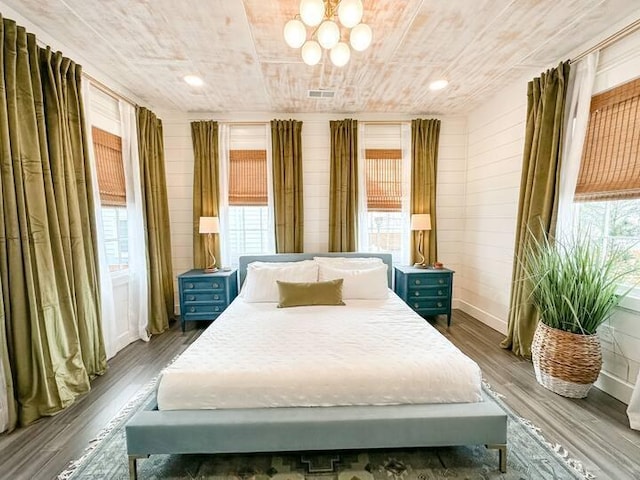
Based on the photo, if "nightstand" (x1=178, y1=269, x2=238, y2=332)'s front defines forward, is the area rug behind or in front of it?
in front

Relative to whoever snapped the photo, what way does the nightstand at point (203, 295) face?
facing the viewer

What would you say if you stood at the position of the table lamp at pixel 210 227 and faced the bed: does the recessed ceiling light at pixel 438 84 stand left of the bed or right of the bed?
left

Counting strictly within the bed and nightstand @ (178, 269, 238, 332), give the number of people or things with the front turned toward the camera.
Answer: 2

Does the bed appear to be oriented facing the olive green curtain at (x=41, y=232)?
no

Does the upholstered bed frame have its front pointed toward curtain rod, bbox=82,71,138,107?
no

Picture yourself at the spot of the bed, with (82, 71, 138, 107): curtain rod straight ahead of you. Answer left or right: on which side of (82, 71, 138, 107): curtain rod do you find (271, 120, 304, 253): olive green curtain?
right

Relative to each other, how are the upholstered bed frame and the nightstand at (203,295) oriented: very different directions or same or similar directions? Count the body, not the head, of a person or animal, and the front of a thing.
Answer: same or similar directions

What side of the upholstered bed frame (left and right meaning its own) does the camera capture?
front

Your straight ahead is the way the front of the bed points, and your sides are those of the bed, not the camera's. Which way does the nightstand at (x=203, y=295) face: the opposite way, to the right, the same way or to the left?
the same way

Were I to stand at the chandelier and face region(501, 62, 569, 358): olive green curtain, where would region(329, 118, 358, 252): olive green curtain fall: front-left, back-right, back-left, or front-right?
front-left

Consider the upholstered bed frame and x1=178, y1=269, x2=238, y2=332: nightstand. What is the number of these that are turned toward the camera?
2

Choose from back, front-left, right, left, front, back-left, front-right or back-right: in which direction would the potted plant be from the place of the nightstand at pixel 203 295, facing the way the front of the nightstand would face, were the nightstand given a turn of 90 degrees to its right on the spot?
back-left

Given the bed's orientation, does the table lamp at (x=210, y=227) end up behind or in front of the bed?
behind

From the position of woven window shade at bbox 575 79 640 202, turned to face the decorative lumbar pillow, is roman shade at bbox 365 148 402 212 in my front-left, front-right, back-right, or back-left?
front-right

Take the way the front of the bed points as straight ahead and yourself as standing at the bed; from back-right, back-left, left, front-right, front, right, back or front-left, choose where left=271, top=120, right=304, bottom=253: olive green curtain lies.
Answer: back

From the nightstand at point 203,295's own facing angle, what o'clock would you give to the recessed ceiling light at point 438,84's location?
The recessed ceiling light is roughly at 10 o'clock from the nightstand.
